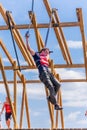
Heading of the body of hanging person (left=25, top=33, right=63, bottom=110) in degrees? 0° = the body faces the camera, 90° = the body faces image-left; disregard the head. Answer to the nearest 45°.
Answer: approximately 315°
